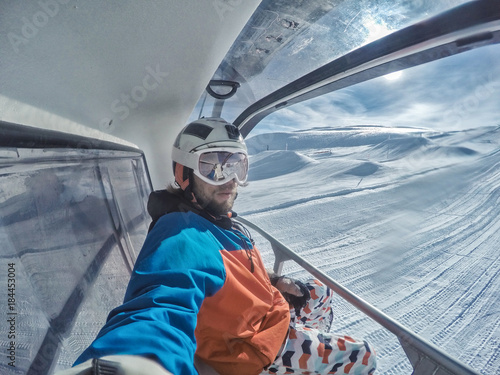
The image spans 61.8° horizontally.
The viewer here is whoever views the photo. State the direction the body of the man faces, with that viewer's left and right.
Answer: facing the viewer and to the right of the viewer
